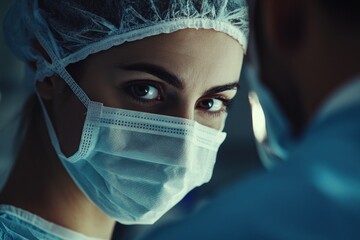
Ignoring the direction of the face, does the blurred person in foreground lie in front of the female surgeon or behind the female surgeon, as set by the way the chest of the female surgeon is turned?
in front

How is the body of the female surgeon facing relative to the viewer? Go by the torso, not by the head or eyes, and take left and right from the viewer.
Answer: facing the viewer and to the right of the viewer

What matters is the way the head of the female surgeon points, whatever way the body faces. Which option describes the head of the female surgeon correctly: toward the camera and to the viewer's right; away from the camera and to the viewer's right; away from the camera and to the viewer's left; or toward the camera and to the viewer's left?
toward the camera and to the viewer's right

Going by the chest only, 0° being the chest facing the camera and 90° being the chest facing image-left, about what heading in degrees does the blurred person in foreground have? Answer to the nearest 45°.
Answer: approximately 135°

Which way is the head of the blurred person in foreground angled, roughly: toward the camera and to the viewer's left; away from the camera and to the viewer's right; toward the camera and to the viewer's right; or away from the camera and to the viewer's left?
away from the camera and to the viewer's left

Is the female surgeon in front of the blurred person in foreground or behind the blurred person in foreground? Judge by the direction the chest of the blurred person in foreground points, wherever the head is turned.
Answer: in front

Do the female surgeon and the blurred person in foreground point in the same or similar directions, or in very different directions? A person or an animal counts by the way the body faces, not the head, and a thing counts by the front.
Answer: very different directions
